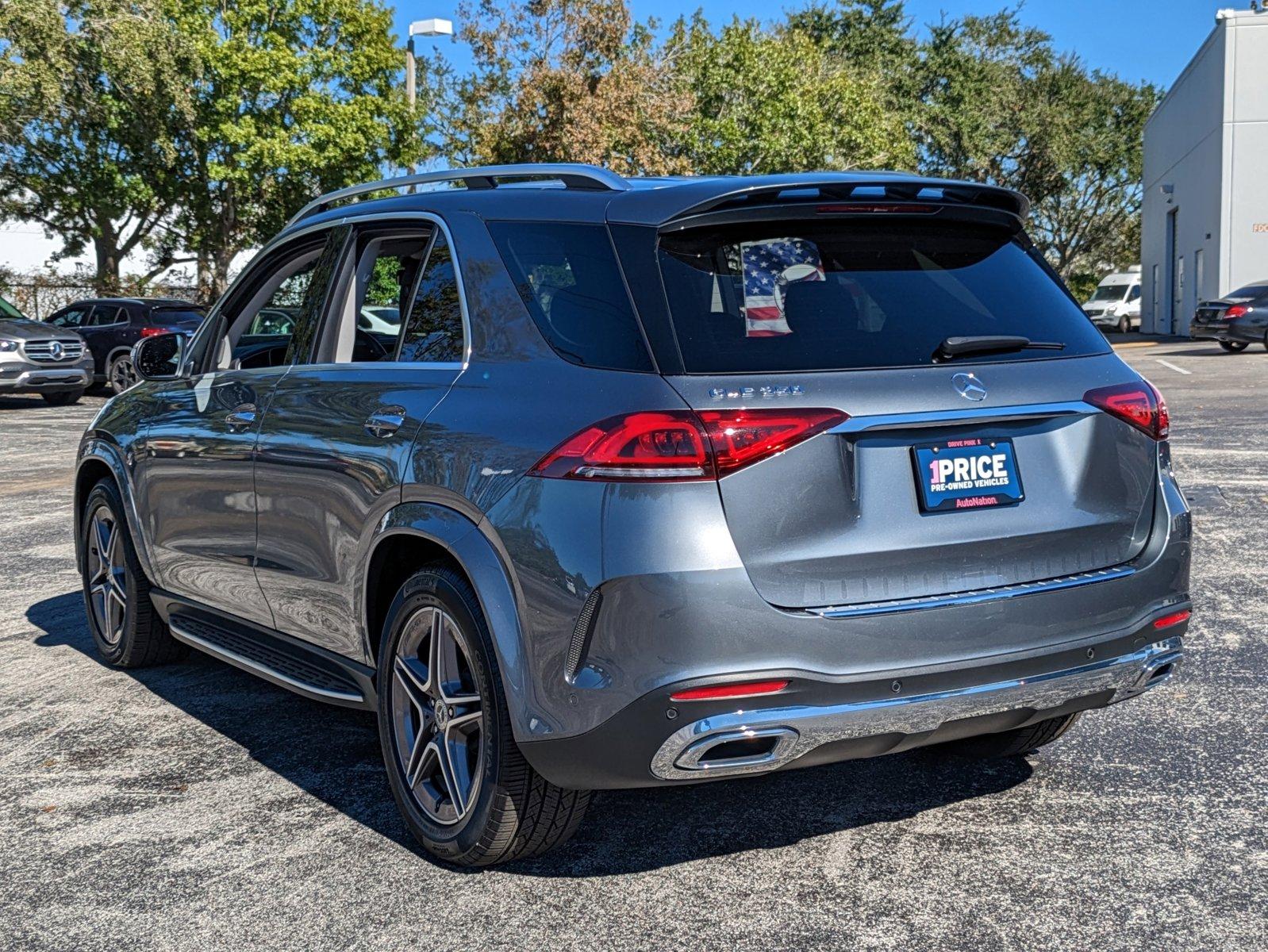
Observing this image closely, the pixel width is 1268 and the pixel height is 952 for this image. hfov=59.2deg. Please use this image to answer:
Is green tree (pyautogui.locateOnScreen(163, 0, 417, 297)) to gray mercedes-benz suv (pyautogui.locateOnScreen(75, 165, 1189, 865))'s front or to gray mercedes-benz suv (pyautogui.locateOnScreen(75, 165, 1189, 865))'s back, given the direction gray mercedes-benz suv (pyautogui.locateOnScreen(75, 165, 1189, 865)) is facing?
to the front

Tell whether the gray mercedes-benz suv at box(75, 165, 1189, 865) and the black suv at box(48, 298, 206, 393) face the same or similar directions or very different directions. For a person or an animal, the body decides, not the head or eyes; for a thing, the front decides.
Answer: same or similar directions

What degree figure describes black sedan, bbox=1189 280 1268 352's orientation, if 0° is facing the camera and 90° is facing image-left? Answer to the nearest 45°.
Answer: approximately 225°

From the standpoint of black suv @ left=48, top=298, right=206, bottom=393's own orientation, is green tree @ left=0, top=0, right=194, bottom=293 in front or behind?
in front

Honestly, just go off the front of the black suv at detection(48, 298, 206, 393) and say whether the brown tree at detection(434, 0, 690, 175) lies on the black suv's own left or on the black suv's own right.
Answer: on the black suv's own right

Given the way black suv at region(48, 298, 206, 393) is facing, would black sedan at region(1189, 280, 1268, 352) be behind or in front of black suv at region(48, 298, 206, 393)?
behind

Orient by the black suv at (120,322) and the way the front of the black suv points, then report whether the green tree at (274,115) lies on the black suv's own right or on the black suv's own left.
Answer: on the black suv's own right

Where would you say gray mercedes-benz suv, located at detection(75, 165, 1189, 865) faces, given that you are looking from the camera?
facing away from the viewer and to the left of the viewer

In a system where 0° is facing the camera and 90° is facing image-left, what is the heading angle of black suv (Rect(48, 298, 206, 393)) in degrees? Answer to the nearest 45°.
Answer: approximately 135°

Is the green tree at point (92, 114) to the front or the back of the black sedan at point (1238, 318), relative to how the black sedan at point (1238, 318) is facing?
to the back

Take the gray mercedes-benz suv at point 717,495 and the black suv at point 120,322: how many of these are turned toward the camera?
0
